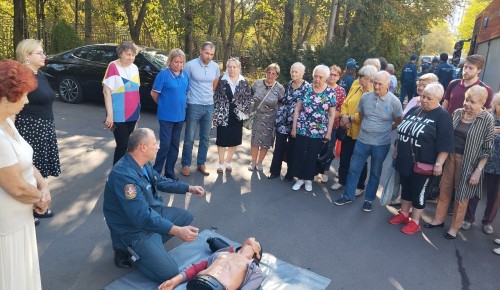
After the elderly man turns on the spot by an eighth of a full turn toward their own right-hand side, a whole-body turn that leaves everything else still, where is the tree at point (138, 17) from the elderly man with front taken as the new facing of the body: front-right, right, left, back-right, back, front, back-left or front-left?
front-right

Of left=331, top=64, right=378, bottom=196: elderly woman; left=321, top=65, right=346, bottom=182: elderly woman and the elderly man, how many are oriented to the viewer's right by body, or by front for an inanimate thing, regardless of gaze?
0

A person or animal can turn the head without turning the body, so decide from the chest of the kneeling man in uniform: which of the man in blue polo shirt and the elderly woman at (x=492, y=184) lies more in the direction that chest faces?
the elderly woman

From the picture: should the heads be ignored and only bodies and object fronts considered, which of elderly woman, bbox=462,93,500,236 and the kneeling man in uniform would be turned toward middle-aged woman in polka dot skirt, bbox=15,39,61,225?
elderly woman, bbox=462,93,500,236

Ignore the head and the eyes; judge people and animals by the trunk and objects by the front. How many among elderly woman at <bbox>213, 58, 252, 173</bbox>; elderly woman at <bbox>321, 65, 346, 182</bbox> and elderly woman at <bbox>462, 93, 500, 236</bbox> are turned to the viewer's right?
0

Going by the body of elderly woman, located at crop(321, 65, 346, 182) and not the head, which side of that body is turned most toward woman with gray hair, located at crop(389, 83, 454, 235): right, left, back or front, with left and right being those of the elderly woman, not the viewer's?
left

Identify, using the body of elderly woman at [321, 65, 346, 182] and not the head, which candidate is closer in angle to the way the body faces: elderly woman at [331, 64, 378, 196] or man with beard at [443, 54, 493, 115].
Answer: the elderly woman

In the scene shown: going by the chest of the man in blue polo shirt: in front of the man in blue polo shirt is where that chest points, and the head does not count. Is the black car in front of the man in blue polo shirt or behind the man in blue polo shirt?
behind

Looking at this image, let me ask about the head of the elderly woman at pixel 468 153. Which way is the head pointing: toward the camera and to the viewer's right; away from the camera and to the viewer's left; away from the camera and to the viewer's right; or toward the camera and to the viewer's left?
toward the camera and to the viewer's left

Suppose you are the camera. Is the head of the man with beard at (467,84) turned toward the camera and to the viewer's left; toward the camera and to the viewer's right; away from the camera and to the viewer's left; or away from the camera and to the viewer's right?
toward the camera and to the viewer's left

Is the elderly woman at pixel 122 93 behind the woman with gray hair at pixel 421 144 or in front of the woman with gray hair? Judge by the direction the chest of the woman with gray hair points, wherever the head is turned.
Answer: in front

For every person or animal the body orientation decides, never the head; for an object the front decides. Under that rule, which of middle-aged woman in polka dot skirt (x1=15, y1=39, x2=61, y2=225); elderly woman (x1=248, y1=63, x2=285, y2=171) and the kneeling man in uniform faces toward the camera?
elderly woman (x1=248, y1=63, x2=285, y2=171)

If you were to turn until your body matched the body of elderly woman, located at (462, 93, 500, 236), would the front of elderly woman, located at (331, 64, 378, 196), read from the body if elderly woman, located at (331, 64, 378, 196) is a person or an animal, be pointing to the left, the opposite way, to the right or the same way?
the same way

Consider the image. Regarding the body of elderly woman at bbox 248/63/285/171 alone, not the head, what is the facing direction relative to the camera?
toward the camera

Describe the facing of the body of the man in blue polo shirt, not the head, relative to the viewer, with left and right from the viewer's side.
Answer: facing the viewer

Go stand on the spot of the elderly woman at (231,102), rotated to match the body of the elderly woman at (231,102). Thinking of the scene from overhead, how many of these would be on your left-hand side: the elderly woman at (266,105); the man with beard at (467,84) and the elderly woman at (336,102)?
3

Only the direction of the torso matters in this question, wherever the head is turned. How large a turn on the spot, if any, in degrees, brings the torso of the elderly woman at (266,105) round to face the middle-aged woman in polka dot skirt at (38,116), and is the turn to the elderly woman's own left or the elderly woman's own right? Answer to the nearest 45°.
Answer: approximately 45° to the elderly woman's own right

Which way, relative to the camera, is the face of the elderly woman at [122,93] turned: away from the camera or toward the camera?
toward the camera

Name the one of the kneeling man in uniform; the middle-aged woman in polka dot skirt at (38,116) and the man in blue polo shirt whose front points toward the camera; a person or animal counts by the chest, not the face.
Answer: the man in blue polo shirt

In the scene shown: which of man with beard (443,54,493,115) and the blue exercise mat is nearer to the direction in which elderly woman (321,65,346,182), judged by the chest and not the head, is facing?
the blue exercise mat
